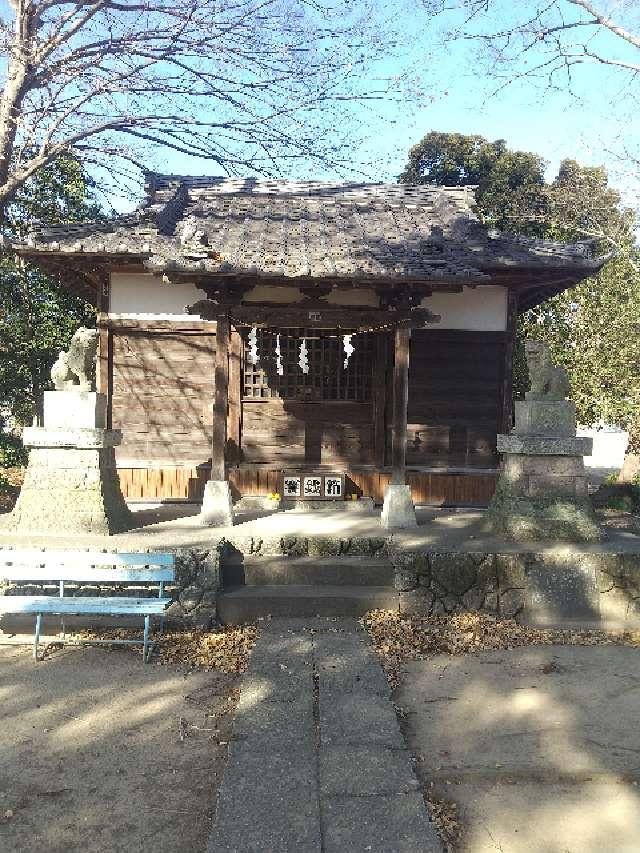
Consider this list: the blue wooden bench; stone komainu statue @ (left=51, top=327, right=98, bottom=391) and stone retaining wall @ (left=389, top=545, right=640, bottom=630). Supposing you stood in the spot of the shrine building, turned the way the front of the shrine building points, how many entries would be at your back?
0

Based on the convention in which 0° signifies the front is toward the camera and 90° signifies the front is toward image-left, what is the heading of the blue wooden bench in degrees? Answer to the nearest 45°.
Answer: approximately 0°

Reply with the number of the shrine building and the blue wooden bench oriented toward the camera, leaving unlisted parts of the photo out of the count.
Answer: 2

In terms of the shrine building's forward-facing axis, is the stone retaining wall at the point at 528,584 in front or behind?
in front

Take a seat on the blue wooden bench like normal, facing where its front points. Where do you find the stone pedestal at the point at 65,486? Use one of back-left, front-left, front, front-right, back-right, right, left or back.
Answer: back

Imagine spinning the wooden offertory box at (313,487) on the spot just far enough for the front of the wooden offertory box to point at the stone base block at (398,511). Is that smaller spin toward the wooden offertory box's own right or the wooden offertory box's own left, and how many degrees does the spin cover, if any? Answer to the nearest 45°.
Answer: approximately 45° to the wooden offertory box's own left

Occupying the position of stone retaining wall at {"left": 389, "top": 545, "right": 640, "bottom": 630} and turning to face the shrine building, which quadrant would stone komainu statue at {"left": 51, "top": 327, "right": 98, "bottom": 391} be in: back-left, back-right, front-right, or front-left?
front-left

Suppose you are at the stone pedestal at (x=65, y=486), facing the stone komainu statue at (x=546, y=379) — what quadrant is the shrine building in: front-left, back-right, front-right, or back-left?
front-left

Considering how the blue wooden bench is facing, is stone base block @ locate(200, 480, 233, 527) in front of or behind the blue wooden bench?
behind

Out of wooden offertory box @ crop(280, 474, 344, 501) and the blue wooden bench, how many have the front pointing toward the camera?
2

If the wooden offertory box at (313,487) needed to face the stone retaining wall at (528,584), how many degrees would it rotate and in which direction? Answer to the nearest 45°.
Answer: approximately 45° to its left

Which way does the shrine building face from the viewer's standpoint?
toward the camera

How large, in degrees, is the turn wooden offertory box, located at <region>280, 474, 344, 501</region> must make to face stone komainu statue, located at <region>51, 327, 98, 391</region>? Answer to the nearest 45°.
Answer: approximately 45° to its right

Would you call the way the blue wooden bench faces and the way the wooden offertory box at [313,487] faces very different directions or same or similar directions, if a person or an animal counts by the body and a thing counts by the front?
same or similar directions

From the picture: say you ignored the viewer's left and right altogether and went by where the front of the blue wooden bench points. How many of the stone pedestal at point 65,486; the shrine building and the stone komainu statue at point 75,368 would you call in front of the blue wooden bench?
0
